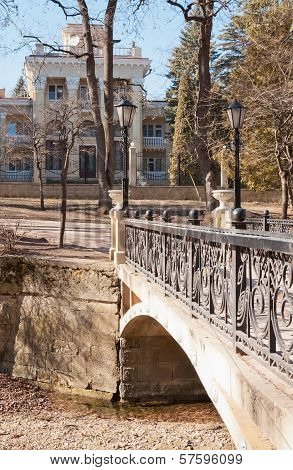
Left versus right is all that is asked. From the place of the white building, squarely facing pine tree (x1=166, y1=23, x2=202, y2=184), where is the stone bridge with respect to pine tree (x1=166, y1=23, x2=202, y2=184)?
right

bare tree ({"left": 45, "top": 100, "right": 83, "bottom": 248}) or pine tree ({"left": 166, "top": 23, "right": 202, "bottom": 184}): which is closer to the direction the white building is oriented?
the bare tree

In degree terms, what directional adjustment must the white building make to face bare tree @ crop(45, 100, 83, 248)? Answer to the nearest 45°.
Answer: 0° — it already faces it

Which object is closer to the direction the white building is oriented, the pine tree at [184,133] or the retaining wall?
the retaining wall

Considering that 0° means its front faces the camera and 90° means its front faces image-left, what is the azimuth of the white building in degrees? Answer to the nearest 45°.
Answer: approximately 0°

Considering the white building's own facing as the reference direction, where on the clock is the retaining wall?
The retaining wall is roughly at 12 o'clock from the white building.

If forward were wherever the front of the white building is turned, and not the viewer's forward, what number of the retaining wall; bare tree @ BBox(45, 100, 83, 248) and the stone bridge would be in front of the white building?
3

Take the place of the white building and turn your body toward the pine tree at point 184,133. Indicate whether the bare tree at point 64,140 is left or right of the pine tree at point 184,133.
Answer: right

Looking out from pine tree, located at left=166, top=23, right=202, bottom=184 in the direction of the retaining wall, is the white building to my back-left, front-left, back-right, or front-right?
back-right

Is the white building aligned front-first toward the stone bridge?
yes

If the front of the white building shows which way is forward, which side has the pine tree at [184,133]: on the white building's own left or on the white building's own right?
on the white building's own left
